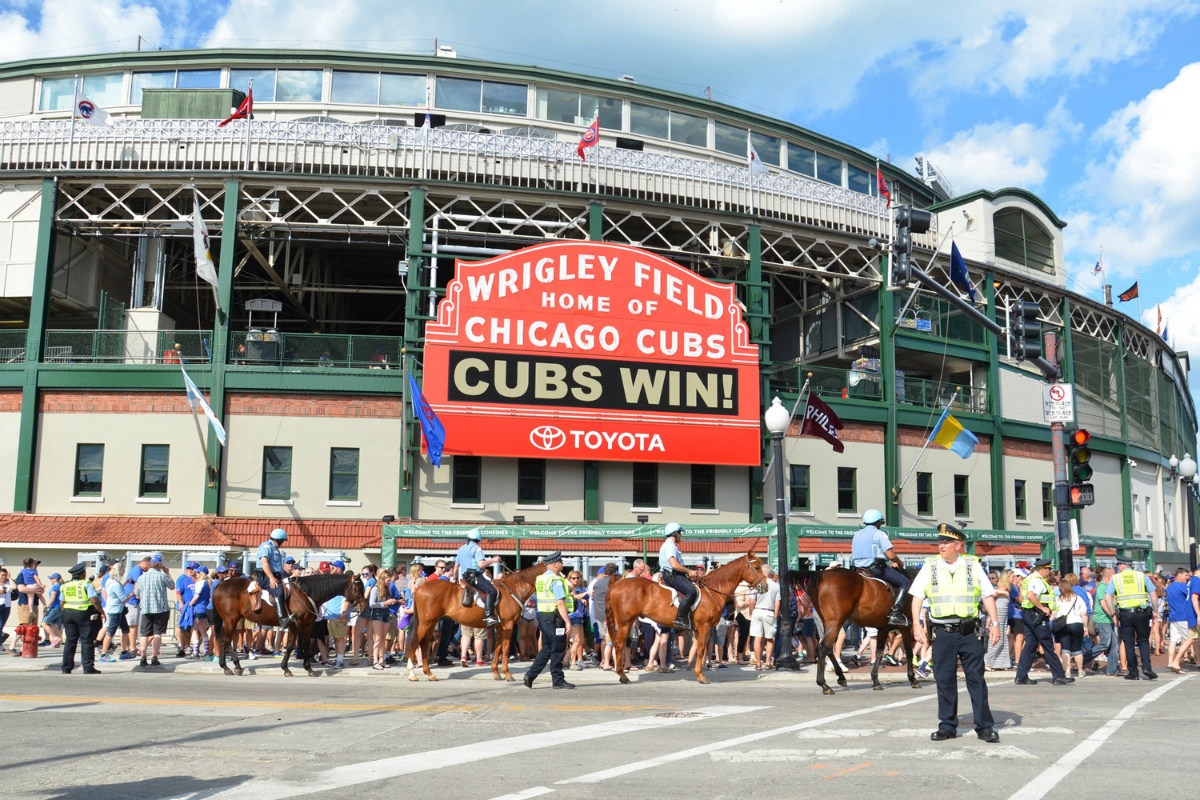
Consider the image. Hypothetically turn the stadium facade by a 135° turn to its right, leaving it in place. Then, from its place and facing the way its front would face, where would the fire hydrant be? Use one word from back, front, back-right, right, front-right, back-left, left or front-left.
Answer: left

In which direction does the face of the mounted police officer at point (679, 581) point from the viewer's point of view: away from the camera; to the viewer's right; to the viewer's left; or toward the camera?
to the viewer's right

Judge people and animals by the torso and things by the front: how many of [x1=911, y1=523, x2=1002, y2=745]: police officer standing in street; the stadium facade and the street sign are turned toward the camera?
3

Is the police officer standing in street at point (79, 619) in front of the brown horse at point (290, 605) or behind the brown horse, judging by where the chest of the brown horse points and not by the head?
behind

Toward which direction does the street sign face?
toward the camera

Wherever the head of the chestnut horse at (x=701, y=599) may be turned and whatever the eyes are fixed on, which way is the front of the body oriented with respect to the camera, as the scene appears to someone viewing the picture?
to the viewer's right

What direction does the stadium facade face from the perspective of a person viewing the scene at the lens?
facing the viewer

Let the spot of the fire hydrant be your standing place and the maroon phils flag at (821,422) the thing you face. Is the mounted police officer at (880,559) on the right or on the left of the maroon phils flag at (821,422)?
right

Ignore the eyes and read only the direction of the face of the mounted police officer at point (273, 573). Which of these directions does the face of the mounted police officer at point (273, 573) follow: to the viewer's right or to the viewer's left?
to the viewer's right

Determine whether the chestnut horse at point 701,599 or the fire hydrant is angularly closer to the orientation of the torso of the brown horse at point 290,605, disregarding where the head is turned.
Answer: the chestnut horse

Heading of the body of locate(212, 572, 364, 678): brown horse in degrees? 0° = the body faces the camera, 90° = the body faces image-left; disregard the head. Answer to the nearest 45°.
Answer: approximately 270°

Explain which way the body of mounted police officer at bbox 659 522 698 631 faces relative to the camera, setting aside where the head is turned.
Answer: to the viewer's right
